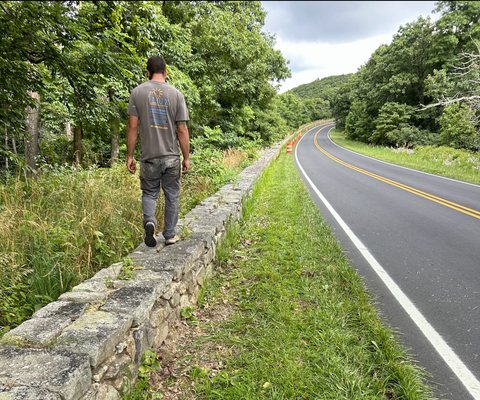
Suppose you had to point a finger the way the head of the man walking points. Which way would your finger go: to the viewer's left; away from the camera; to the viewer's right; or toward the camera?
away from the camera

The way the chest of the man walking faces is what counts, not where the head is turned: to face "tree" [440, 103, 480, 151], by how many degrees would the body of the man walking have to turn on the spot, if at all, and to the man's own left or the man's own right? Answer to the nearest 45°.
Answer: approximately 45° to the man's own right

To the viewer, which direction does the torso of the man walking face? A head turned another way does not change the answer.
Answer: away from the camera
